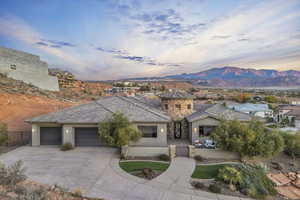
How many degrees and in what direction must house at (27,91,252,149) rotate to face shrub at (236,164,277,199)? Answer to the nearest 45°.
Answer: approximately 45° to its left

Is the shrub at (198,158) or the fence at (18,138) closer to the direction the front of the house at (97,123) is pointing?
the shrub

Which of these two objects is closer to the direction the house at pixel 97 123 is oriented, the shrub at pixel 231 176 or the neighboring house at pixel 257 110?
the shrub

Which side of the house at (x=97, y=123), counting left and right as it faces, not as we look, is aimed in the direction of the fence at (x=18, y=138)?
right

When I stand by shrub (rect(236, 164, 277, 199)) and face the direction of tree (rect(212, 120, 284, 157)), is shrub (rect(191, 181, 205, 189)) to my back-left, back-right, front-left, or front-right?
back-left

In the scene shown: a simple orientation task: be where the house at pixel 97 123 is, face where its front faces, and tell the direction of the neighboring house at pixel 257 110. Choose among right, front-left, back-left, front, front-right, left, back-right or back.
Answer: back-left

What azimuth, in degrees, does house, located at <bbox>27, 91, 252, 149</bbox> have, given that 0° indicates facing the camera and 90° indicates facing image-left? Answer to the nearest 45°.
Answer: approximately 0°
